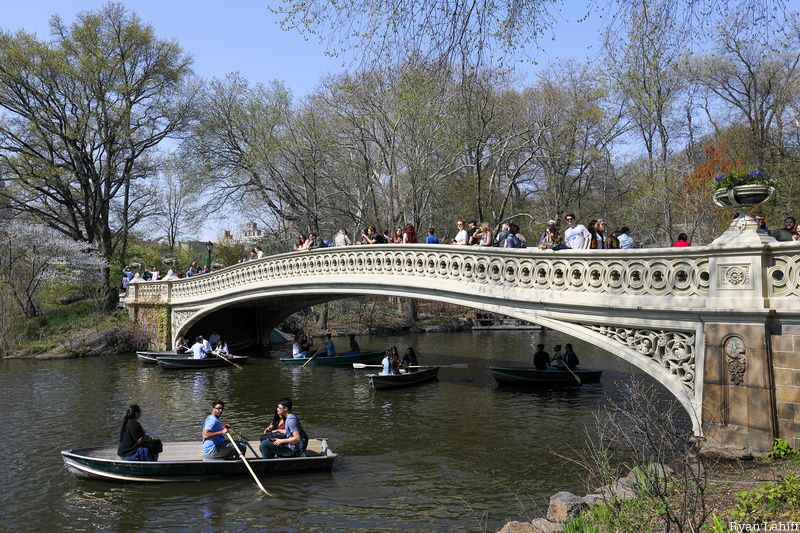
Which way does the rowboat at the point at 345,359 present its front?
to the viewer's right

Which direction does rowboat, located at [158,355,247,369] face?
to the viewer's left

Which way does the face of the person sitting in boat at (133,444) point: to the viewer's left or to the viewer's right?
to the viewer's right

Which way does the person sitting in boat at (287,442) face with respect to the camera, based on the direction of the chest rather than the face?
to the viewer's left

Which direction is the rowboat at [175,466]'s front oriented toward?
to the viewer's left

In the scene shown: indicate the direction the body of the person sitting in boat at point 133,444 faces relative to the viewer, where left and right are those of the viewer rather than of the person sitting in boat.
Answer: facing to the right of the viewer

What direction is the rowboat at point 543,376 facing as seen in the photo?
to the viewer's left

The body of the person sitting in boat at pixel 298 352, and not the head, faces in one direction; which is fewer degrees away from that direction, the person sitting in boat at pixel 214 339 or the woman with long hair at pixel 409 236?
the woman with long hair

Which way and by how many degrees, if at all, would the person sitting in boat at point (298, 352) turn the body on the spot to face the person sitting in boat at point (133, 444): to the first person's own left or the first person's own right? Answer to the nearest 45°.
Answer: approximately 90° to the first person's own right

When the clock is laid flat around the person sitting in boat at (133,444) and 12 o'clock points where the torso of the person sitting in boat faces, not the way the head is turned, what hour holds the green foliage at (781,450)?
The green foliage is roughly at 1 o'clock from the person sitting in boat.
